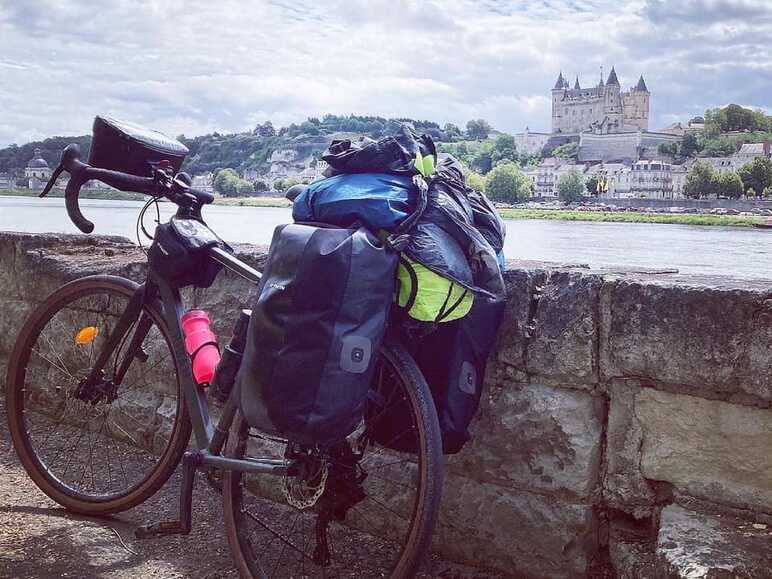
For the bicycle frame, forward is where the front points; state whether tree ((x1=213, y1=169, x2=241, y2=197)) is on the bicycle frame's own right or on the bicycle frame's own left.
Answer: on the bicycle frame's own right

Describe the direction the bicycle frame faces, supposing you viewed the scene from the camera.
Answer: facing away from the viewer and to the left of the viewer

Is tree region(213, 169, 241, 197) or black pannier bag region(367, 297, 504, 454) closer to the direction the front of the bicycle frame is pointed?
the tree

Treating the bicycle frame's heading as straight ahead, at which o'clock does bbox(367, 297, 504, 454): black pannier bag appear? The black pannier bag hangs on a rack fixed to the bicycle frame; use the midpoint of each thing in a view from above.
The black pannier bag is roughly at 6 o'clock from the bicycle frame.
